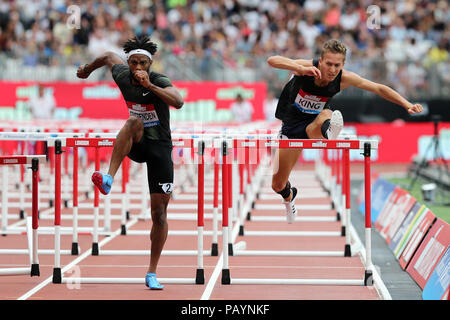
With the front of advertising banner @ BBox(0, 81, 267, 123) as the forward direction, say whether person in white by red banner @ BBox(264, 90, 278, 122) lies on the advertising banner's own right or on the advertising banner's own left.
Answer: on the advertising banner's own left

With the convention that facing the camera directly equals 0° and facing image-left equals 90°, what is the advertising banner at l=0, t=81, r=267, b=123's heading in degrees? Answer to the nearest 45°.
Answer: approximately 0°

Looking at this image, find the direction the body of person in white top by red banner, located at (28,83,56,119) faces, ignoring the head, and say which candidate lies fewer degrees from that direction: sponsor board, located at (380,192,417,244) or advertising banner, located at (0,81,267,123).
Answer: the sponsor board

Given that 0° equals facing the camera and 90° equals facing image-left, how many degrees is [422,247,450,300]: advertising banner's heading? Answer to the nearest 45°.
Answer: approximately 45°

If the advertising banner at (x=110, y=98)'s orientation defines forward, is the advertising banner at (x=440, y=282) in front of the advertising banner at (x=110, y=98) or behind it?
in front

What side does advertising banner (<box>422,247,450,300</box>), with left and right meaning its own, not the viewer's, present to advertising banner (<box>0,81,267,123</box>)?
right

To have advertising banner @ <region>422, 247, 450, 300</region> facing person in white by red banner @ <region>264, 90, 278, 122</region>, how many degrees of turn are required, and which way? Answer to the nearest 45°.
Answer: approximately 135° to its right

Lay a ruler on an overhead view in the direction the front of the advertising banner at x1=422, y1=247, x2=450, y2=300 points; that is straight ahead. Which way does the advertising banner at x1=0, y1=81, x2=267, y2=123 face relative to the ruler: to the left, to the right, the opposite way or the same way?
to the left

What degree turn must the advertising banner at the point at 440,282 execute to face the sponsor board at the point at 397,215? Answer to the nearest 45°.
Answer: approximately 135° to its right
